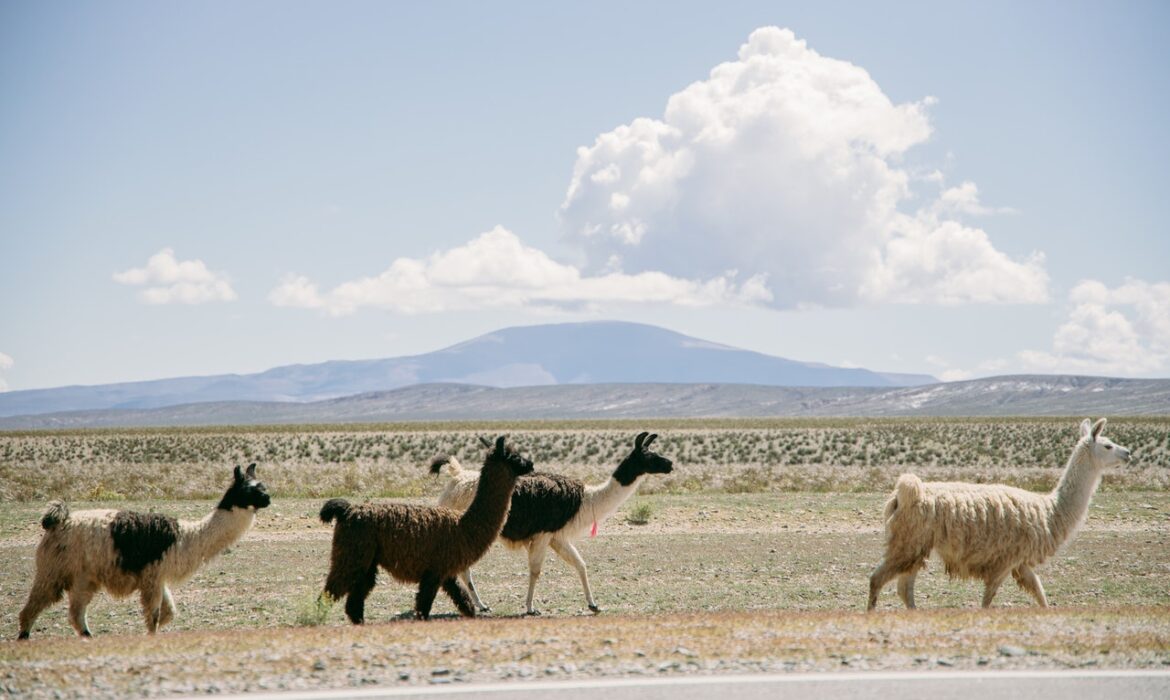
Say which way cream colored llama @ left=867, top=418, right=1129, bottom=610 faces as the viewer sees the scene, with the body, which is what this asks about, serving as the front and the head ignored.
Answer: to the viewer's right

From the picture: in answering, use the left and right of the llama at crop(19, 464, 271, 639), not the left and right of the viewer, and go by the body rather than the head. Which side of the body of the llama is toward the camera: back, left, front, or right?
right

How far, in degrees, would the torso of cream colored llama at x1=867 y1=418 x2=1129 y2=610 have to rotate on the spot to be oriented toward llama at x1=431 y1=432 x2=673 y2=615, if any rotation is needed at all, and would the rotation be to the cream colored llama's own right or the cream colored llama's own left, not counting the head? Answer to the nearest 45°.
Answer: approximately 180°

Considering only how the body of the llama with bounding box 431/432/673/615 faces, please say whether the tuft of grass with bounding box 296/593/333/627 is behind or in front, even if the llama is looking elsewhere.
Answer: behind

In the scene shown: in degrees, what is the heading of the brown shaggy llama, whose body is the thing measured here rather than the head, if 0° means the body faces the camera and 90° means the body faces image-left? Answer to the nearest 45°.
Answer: approximately 270°

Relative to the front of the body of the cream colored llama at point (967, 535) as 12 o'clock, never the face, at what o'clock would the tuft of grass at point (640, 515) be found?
The tuft of grass is roughly at 8 o'clock from the cream colored llama.

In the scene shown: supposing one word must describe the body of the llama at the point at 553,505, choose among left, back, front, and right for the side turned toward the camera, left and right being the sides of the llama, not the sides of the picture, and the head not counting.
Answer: right

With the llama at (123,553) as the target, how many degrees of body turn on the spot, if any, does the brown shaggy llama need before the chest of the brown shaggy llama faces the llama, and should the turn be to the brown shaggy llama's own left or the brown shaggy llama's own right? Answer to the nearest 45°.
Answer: approximately 180°
